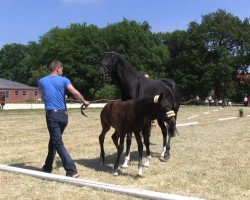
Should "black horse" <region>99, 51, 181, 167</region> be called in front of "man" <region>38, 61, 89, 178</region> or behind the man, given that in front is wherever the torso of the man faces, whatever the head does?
in front

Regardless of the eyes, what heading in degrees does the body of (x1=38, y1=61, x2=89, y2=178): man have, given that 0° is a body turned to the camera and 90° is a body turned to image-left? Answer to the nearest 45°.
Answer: approximately 225°

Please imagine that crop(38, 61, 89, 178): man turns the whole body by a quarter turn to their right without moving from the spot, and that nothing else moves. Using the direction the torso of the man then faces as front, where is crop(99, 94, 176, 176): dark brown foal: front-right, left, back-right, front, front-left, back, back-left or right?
front-left
